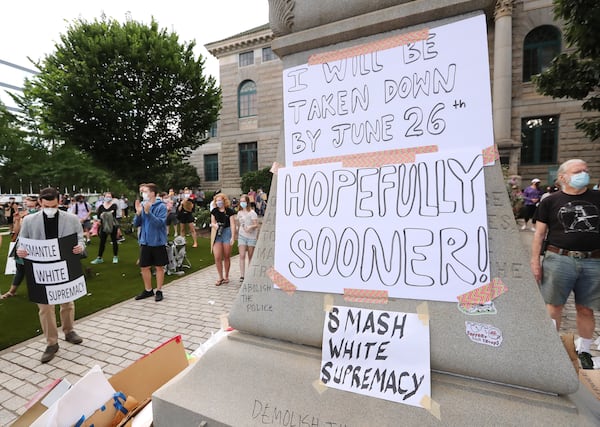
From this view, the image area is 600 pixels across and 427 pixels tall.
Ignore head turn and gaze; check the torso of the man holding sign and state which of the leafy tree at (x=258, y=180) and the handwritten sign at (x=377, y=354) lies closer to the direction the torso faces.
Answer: the handwritten sign

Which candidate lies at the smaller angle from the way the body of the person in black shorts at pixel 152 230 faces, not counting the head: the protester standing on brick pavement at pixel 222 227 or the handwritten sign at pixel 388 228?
the handwritten sign

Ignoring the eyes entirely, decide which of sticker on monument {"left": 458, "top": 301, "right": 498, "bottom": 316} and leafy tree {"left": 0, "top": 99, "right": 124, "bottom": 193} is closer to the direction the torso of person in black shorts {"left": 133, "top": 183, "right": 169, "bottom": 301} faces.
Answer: the sticker on monument

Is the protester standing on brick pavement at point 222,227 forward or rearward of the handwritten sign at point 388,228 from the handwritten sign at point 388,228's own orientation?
rearward

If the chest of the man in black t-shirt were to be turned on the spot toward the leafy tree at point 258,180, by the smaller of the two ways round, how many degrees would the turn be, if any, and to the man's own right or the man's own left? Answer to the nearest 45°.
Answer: approximately 135° to the man's own right

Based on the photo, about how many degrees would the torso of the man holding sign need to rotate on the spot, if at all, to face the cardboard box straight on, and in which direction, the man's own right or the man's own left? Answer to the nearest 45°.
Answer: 0° — they already face it

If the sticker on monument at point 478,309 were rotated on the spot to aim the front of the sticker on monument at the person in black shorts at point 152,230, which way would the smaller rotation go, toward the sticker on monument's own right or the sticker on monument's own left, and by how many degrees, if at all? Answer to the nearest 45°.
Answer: approximately 90° to the sticker on monument's own right

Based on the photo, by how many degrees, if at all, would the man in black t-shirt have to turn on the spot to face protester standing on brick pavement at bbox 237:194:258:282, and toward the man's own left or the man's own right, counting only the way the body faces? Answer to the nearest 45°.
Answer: approximately 90° to the man's own right

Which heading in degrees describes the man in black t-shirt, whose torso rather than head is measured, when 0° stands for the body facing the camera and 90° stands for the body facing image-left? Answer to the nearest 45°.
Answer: approximately 0°
